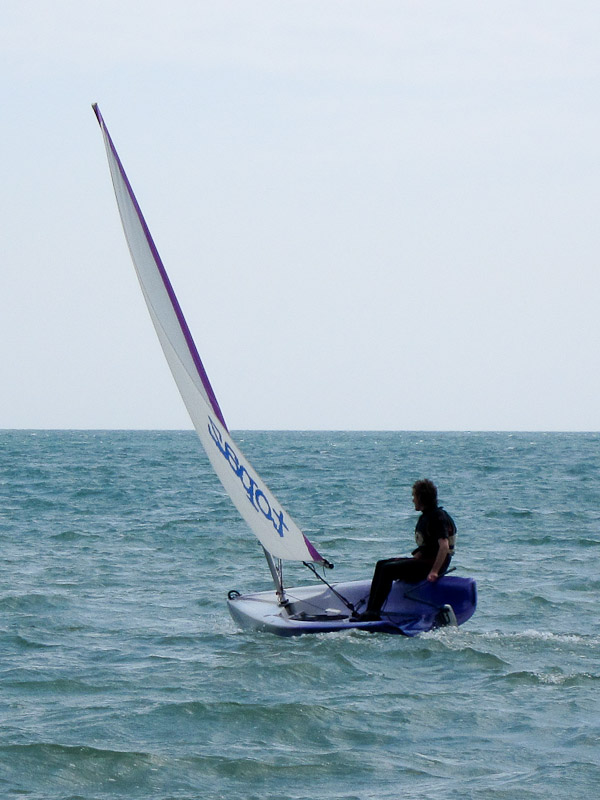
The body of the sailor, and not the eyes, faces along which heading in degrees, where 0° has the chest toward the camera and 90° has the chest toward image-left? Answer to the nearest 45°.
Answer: approximately 90°

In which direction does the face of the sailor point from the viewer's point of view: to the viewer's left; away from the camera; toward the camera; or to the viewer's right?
to the viewer's left
